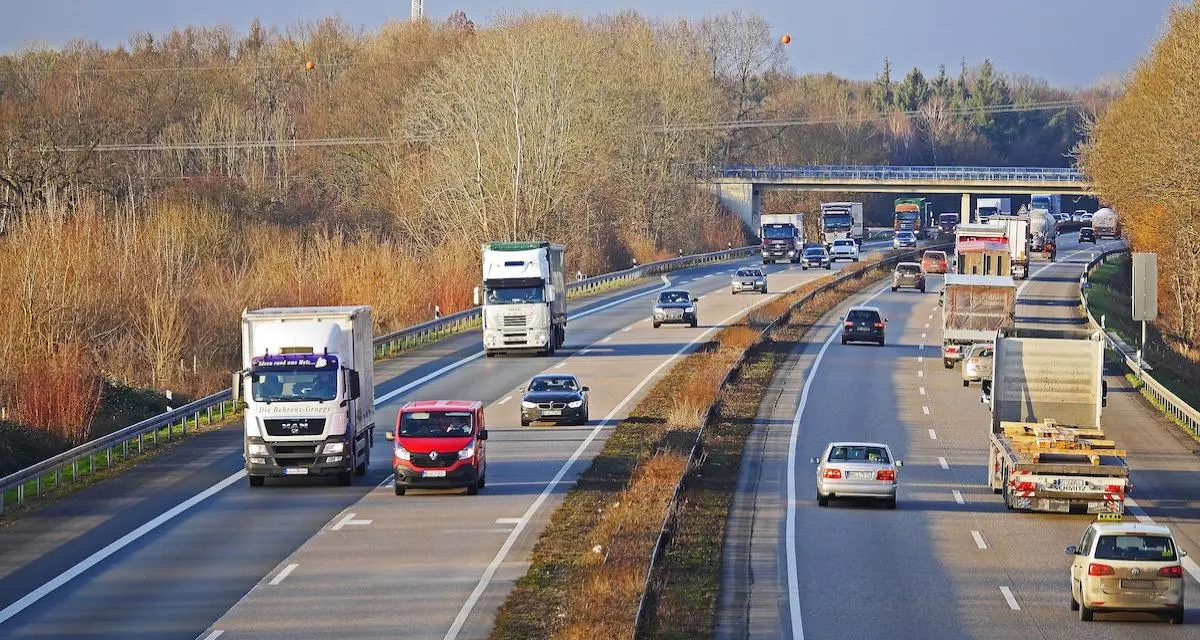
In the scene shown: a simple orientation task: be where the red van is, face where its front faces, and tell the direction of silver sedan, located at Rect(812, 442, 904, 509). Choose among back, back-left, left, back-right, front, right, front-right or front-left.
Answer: left

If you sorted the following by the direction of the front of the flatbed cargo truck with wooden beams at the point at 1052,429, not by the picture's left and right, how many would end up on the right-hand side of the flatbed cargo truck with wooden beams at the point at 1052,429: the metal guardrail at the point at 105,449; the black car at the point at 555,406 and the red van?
0

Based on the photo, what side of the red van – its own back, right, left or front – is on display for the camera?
front

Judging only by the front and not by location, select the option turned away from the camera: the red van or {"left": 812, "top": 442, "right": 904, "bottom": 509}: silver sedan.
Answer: the silver sedan

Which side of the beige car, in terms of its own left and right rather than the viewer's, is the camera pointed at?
back

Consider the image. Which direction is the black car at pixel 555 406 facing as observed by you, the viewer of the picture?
facing the viewer

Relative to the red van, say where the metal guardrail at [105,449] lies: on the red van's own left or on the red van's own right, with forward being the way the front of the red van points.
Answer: on the red van's own right

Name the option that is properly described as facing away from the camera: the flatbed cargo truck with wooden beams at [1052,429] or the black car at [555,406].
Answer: the flatbed cargo truck with wooden beams

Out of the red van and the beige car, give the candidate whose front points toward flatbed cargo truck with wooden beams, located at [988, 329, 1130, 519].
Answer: the beige car

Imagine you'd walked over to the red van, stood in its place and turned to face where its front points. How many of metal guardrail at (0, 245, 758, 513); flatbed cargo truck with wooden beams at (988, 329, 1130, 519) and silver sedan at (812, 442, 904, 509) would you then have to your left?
2

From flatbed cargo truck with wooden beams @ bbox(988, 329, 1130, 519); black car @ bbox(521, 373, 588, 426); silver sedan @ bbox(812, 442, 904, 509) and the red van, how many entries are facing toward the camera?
2

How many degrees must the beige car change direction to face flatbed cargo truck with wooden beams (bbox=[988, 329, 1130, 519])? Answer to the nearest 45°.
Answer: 0° — it already faces it

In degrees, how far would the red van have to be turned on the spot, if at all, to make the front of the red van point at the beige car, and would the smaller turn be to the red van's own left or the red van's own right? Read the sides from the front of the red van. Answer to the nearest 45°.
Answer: approximately 45° to the red van's own left

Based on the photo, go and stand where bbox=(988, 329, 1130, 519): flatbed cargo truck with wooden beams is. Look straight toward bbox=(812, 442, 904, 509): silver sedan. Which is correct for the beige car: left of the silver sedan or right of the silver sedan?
left

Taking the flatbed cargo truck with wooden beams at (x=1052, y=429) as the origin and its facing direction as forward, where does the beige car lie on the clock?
The beige car is roughly at 6 o'clock from the flatbed cargo truck with wooden beams.

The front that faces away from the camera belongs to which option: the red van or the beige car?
the beige car

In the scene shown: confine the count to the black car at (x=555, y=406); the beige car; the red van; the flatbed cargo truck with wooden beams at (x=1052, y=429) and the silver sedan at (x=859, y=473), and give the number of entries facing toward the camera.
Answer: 2

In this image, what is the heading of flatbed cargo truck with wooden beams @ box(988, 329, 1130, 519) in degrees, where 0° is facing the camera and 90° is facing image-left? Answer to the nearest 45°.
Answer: approximately 180°

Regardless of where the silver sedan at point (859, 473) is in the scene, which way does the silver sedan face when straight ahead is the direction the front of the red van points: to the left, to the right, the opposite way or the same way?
the opposite way
